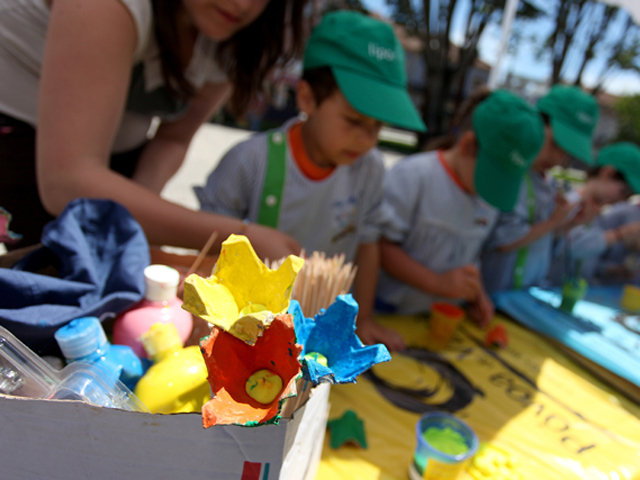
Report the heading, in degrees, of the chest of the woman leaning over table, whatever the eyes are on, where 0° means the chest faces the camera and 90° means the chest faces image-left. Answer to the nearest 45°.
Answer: approximately 315°

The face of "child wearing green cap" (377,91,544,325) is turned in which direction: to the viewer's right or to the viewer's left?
to the viewer's right

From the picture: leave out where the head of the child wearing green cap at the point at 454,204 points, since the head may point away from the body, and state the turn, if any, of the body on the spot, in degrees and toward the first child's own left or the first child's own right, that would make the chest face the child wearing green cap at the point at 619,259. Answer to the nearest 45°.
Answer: approximately 90° to the first child's own left

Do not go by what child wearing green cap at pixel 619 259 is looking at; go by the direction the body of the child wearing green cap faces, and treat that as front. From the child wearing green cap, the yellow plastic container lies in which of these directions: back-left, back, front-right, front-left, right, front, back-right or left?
front-right

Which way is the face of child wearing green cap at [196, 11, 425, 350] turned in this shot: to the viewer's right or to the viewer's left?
to the viewer's right

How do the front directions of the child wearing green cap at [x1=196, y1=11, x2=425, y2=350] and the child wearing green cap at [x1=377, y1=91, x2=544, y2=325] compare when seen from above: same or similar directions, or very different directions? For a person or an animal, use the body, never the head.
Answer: same or similar directions

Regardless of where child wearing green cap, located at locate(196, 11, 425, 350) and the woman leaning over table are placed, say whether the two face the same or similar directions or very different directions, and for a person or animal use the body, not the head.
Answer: same or similar directions
